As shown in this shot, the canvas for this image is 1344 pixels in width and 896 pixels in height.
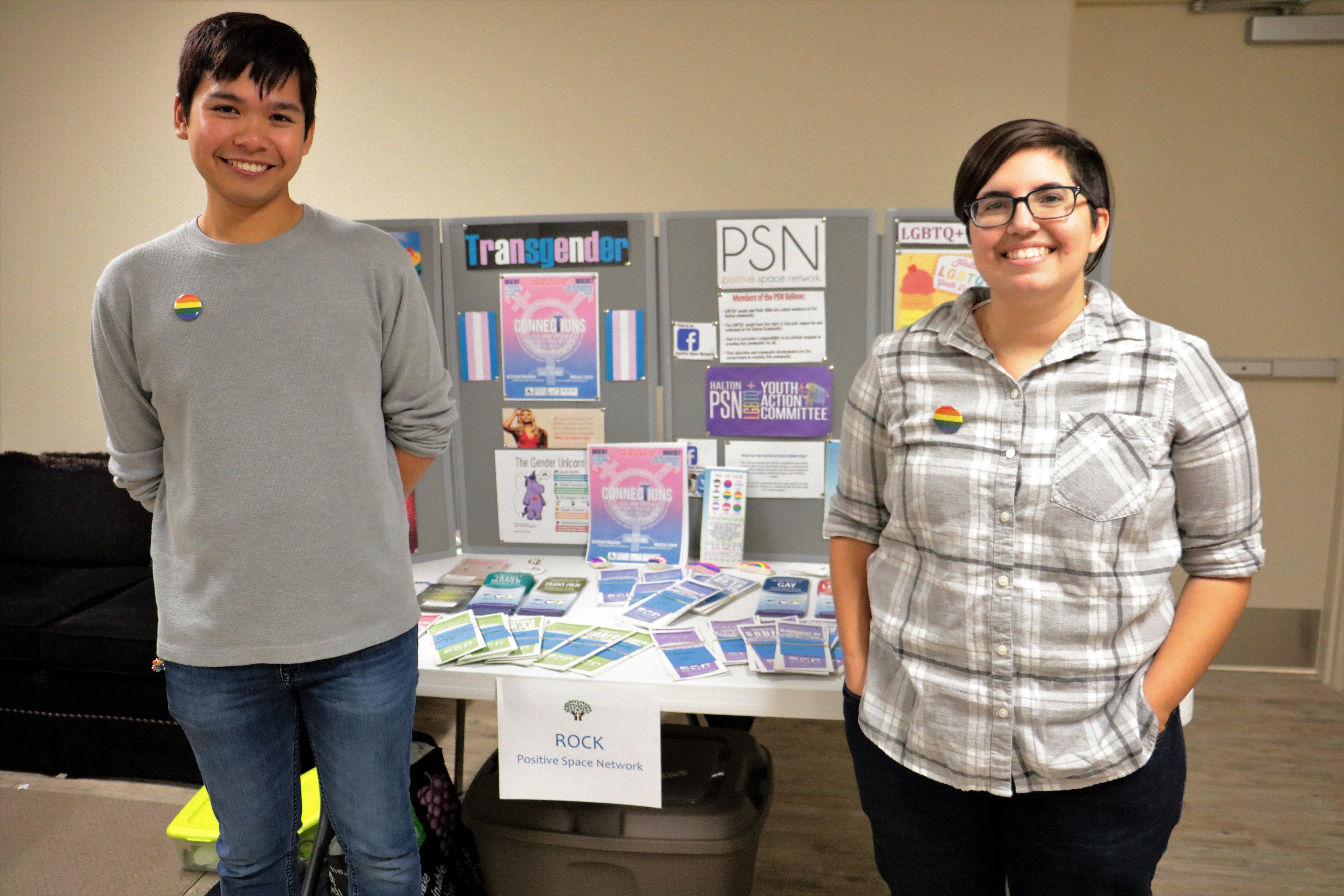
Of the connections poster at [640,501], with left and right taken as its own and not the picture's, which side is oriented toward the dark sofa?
right

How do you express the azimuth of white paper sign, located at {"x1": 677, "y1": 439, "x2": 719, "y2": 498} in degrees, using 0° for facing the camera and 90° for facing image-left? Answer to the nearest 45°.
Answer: approximately 0°
